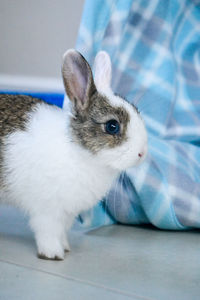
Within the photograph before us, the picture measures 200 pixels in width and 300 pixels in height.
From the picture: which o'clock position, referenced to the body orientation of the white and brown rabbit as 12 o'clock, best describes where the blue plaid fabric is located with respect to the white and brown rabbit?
The blue plaid fabric is roughly at 10 o'clock from the white and brown rabbit.

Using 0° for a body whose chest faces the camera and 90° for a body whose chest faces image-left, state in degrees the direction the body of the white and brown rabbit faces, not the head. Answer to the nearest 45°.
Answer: approximately 270°
